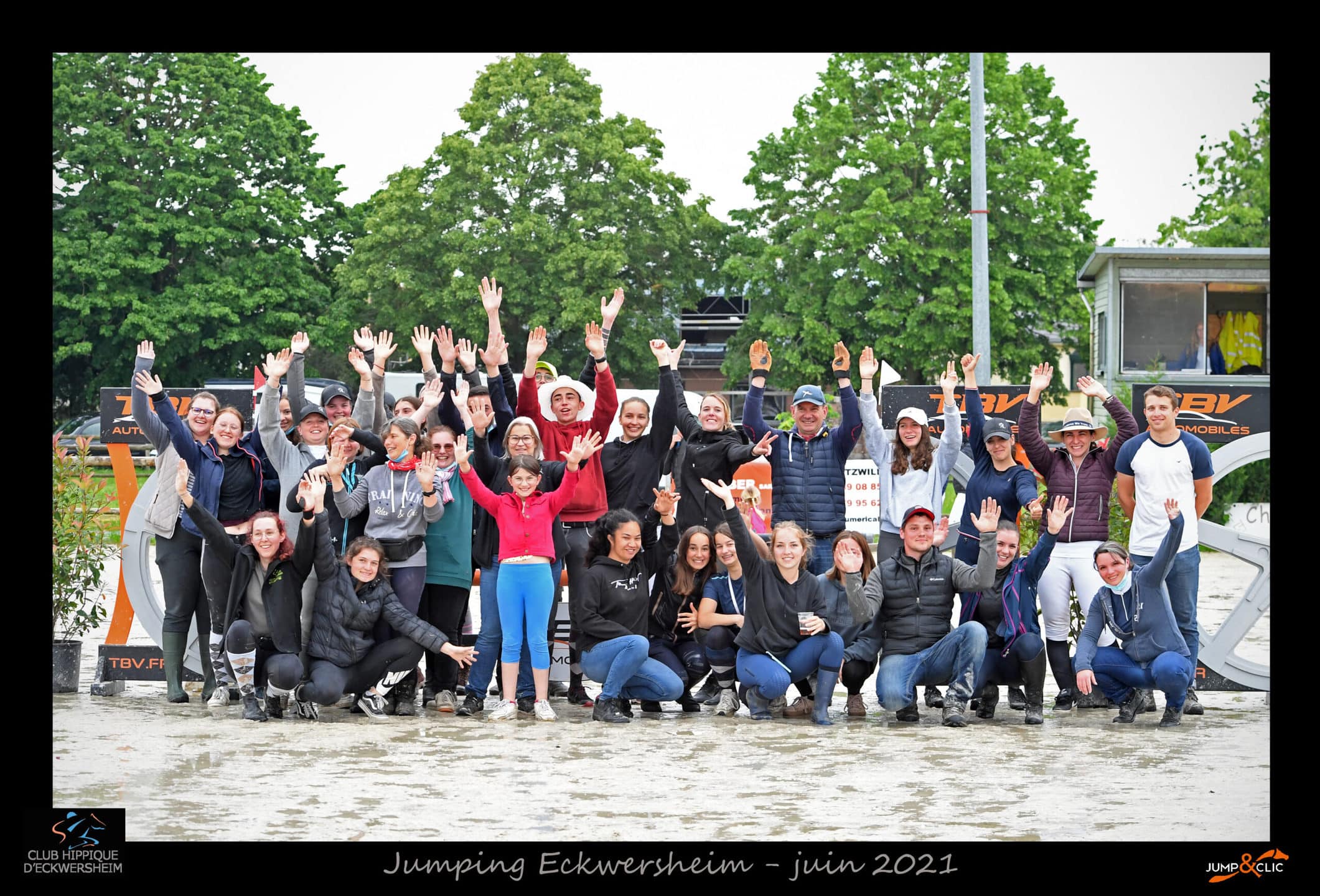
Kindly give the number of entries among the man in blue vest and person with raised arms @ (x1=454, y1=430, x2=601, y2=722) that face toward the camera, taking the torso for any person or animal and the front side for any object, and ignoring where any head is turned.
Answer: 2

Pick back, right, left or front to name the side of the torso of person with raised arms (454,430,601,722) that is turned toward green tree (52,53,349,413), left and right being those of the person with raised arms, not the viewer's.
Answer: back

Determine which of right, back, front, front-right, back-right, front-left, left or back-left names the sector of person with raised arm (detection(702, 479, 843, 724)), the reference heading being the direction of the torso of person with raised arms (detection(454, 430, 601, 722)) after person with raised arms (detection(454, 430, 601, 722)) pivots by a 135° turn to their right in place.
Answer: back-right

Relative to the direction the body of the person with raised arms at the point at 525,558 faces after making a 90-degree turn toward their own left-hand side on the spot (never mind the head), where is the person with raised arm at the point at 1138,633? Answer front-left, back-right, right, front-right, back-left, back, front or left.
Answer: front

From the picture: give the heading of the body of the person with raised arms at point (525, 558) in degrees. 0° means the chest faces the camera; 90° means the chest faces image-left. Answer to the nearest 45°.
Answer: approximately 0°

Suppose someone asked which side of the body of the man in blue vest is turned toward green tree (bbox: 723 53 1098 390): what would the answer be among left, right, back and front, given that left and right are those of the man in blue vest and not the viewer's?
back

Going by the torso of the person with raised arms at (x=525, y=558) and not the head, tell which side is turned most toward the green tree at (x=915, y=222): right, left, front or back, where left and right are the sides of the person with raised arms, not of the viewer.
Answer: back

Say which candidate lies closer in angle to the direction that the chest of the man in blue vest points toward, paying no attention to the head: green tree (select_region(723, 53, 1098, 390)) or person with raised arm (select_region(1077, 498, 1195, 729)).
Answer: the person with raised arm

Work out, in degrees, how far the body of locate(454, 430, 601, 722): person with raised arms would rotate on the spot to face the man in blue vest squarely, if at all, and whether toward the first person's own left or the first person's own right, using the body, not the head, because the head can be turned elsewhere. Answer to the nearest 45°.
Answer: approximately 90° to the first person's own left
